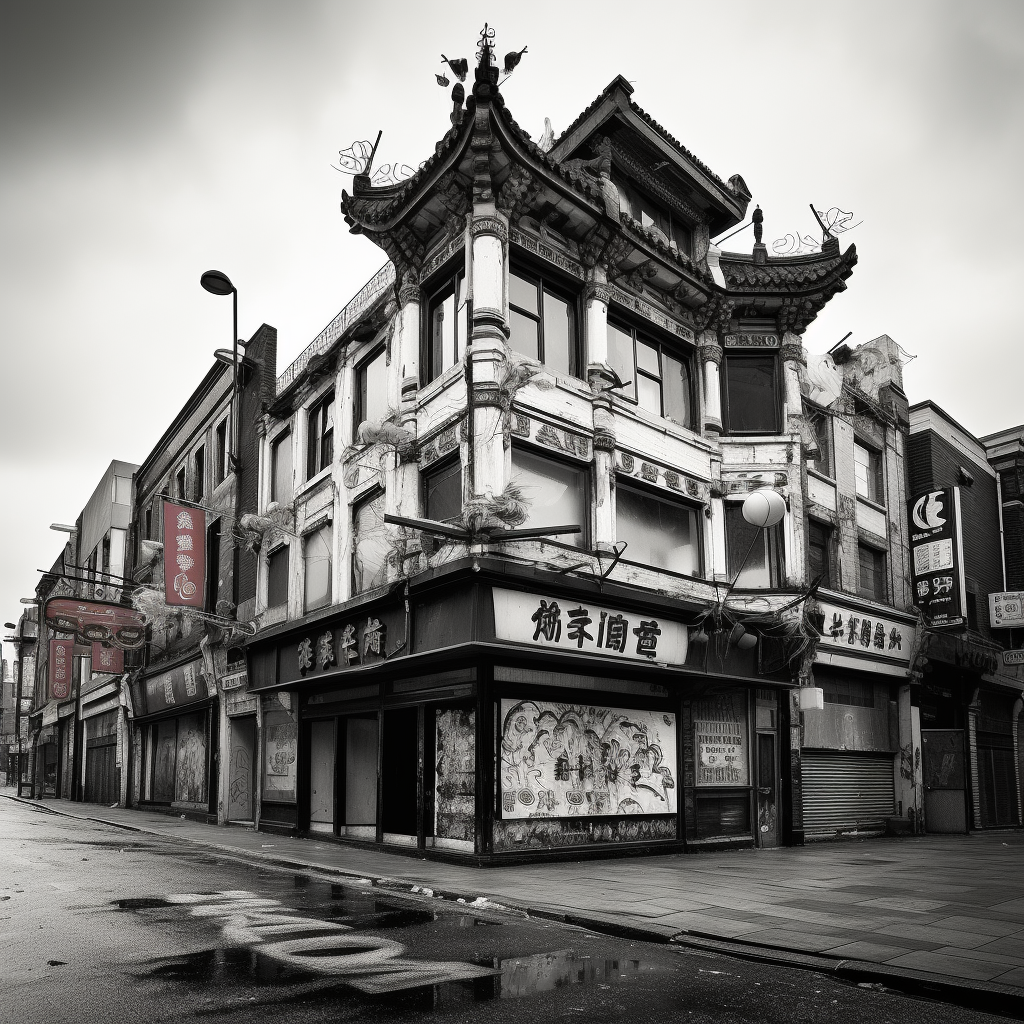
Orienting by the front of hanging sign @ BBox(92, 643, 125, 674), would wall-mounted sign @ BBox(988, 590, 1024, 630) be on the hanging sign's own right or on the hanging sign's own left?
on the hanging sign's own left

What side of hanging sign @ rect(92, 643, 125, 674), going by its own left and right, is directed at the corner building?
front

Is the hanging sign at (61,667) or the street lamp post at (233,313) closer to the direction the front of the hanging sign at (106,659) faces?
the street lamp post

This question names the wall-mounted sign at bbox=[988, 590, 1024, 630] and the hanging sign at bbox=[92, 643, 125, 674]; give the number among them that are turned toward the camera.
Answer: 2

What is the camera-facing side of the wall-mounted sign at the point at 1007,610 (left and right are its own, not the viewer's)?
front
